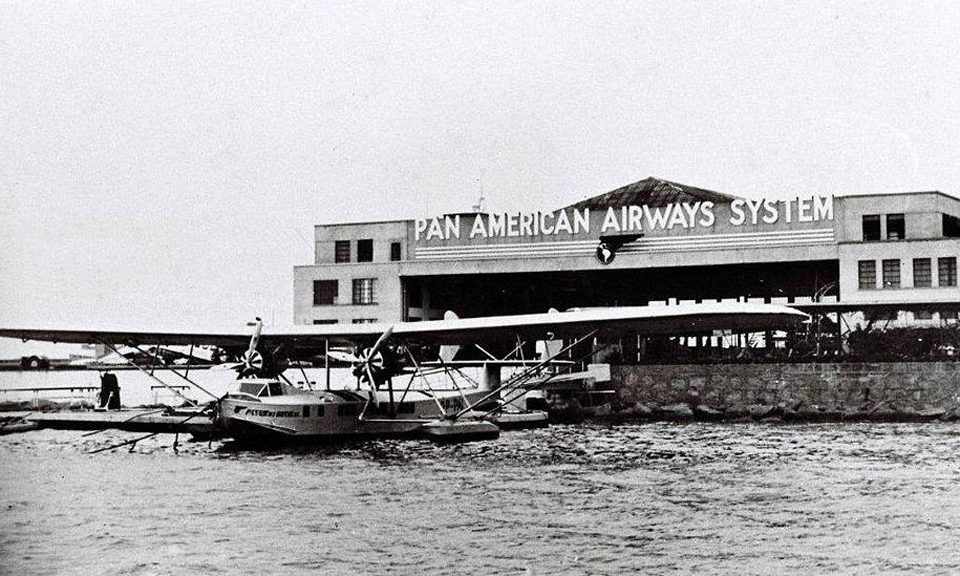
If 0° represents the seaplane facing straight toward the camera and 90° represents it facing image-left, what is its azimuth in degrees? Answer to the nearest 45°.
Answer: approximately 45°
